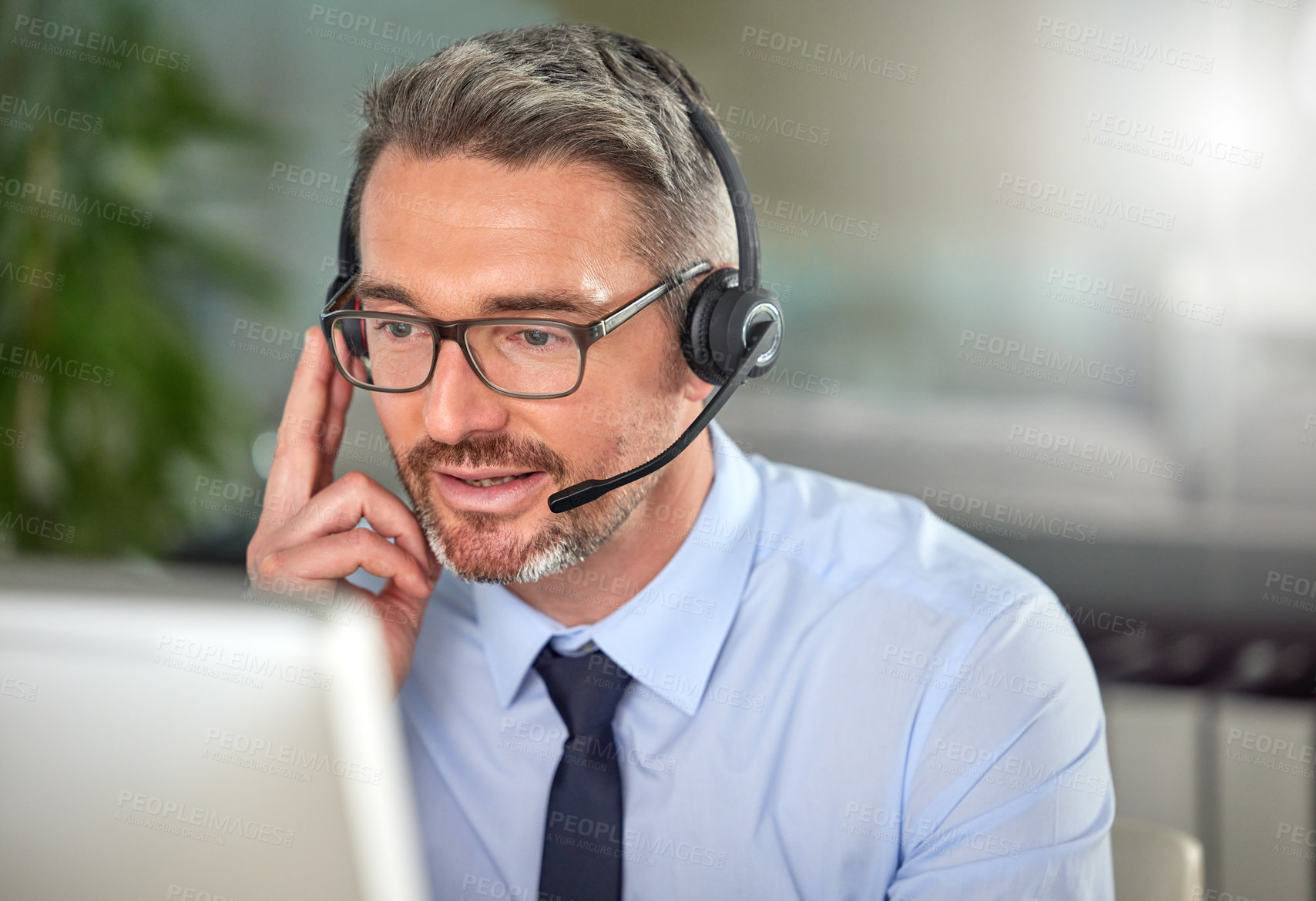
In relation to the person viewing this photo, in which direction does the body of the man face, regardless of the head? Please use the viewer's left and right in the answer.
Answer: facing the viewer and to the left of the viewer

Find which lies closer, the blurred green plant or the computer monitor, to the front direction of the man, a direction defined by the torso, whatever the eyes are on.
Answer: the computer monitor

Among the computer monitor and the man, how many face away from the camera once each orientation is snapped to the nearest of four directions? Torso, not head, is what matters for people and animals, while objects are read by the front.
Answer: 1

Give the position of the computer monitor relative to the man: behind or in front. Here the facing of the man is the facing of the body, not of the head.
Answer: in front

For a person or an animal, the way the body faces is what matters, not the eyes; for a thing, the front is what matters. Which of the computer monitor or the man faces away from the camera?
the computer monitor

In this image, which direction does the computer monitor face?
away from the camera

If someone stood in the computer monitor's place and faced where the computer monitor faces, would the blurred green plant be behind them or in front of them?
in front

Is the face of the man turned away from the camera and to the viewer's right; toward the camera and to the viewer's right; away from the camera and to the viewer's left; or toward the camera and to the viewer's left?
toward the camera and to the viewer's left

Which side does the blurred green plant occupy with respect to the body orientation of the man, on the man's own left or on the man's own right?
on the man's own right

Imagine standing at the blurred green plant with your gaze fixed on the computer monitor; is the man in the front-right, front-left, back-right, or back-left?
front-left
